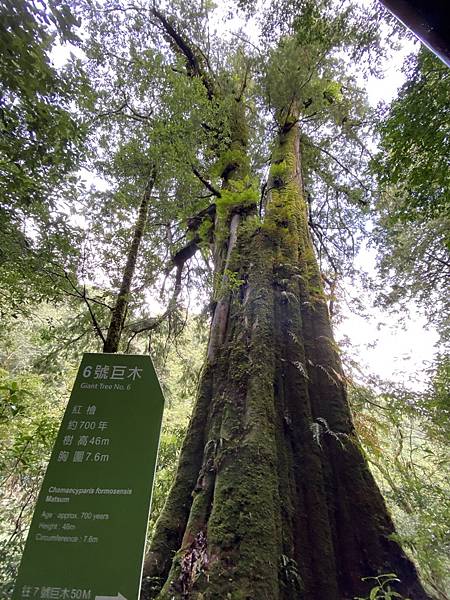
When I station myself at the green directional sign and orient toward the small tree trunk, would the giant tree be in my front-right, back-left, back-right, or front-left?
front-right

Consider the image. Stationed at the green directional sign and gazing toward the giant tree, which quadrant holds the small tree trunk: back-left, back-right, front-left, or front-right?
front-left

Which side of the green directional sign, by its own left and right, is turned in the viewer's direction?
front

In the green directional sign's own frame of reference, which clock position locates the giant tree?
The giant tree is roughly at 8 o'clock from the green directional sign.
